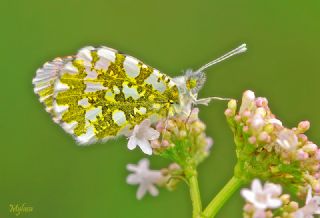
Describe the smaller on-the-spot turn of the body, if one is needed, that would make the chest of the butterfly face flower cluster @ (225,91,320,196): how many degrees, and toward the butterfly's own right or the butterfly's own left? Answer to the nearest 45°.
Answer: approximately 45° to the butterfly's own right

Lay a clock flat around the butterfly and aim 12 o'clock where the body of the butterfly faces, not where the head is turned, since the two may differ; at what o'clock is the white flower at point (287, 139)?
The white flower is roughly at 1 o'clock from the butterfly.

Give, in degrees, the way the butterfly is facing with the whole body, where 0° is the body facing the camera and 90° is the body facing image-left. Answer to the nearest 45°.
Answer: approximately 270°
